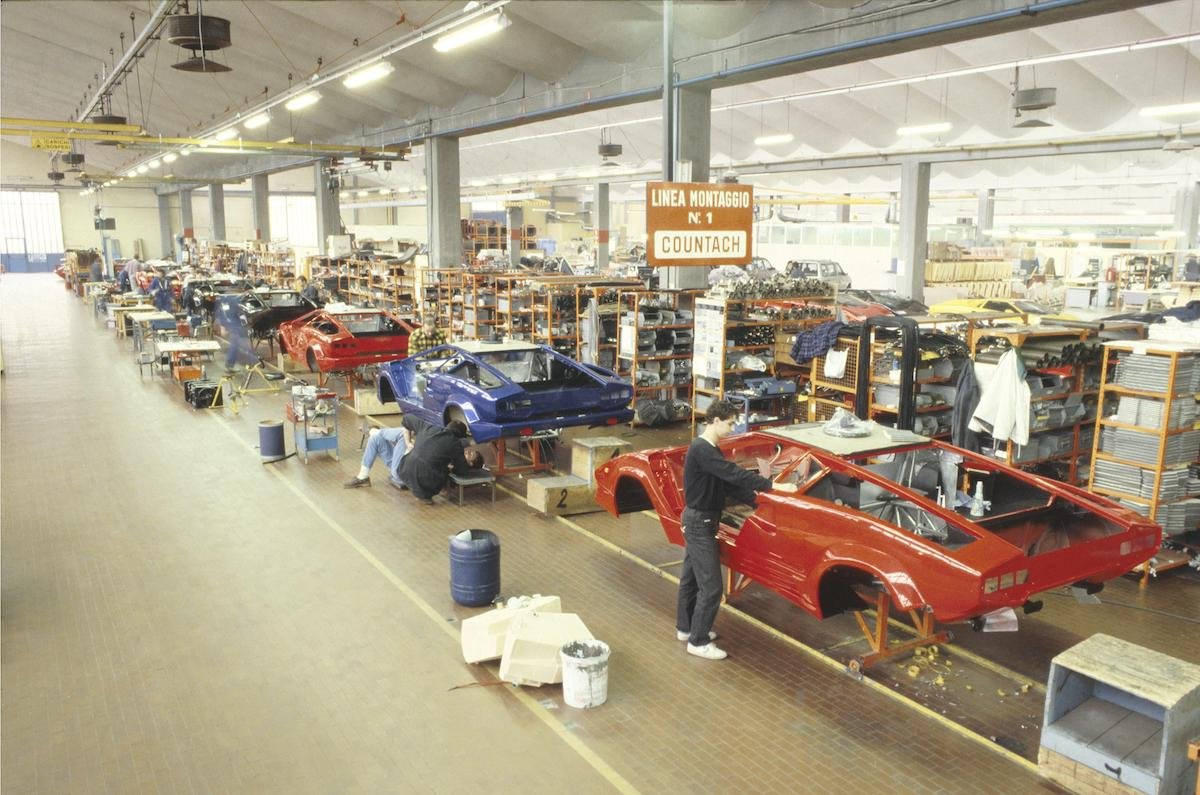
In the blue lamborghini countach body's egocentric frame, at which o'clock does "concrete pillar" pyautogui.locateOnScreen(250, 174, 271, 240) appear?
The concrete pillar is roughly at 1 o'clock from the blue lamborghini countach body.

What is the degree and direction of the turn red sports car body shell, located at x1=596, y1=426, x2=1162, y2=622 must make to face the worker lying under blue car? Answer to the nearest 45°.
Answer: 0° — it already faces them

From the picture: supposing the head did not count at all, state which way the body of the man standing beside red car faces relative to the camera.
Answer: to the viewer's right

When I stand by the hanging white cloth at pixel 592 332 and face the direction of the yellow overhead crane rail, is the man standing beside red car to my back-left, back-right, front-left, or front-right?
back-left

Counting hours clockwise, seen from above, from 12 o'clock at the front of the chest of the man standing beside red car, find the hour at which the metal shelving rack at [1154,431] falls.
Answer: The metal shelving rack is roughly at 11 o'clock from the man standing beside red car.

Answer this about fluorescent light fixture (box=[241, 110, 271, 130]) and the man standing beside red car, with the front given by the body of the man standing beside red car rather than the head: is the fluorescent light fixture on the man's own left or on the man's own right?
on the man's own left

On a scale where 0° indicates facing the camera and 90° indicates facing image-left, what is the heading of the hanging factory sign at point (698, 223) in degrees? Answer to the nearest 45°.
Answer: approximately 0°

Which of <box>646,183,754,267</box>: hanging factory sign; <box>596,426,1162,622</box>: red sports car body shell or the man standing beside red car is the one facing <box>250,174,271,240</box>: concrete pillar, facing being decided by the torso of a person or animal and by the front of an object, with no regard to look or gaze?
the red sports car body shell

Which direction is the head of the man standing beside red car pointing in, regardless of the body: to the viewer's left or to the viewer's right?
to the viewer's right

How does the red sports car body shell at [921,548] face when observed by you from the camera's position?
facing away from the viewer and to the left of the viewer

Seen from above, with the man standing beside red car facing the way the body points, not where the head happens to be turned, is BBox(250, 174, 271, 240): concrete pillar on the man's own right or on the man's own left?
on the man's own left

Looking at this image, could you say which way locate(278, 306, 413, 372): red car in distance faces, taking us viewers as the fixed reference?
facing away from the viewer and to the left of the viewer
